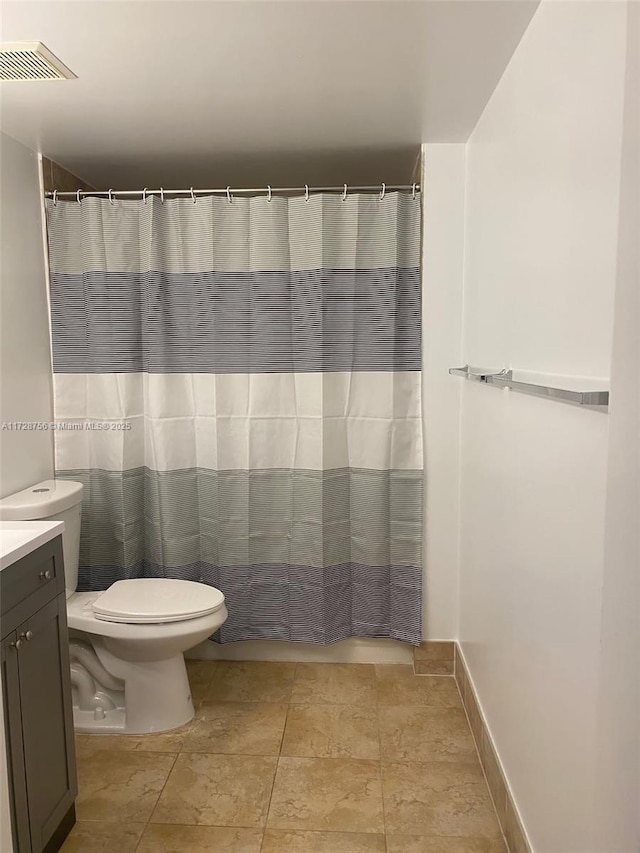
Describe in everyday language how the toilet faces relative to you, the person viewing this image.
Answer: facing to the right of the viewer

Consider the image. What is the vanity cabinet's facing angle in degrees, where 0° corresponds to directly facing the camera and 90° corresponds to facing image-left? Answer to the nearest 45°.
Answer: approximately 315°

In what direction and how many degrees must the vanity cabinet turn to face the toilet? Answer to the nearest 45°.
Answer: approximately 90° to its left

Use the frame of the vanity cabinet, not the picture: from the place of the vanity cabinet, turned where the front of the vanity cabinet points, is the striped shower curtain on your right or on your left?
on your left
